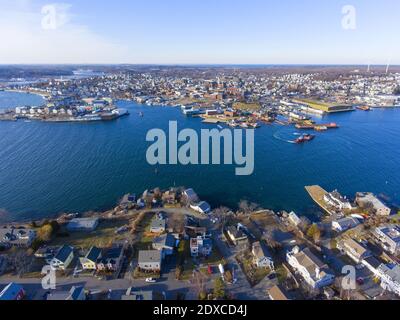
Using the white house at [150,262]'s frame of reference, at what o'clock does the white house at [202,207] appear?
the white house at [202,207] is roughly at 7 o'clock from the white house at [150,262].

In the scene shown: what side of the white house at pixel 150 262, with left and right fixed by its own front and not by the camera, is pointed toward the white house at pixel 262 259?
left

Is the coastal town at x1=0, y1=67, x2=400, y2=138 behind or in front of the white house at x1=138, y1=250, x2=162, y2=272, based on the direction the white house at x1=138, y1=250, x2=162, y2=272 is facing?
behind

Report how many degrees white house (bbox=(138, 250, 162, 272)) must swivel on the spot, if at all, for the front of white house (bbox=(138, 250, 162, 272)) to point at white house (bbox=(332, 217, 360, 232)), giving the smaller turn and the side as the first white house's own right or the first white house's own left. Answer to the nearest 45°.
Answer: approximately 90° to the first white house's own left

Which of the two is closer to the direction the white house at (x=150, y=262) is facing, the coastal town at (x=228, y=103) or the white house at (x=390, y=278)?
the white house

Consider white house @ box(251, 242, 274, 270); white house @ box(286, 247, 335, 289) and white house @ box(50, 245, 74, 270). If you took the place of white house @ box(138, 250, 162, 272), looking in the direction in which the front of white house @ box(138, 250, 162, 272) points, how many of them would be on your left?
2

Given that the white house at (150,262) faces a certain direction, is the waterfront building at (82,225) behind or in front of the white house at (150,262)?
behind

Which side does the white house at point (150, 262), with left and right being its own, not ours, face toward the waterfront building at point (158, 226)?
back

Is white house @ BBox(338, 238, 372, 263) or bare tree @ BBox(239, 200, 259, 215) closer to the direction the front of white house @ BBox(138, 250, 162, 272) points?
the white house

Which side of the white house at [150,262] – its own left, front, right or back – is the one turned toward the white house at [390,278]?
left

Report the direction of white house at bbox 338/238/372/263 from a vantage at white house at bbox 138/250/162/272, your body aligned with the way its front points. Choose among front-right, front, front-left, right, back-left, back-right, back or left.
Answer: left

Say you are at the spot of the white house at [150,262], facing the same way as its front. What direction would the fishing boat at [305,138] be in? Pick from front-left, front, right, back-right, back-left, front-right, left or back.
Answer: back-left

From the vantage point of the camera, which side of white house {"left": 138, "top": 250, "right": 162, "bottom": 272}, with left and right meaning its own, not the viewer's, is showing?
front

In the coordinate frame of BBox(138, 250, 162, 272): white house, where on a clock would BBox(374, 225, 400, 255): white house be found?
BBox(374, 225, 400, 255): white house is roughly at 9 o'clock from BBox(138, 250, 162, 272): white house.
